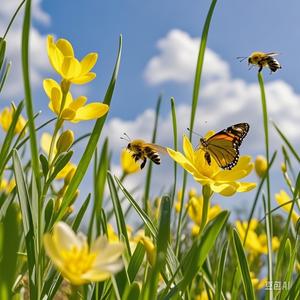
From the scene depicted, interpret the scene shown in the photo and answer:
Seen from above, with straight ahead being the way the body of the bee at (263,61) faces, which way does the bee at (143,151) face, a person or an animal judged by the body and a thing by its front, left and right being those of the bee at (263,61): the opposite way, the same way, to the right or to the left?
the same way

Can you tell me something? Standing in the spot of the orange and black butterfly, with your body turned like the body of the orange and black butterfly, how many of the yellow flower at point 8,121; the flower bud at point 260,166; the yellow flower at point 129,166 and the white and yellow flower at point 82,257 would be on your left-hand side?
1

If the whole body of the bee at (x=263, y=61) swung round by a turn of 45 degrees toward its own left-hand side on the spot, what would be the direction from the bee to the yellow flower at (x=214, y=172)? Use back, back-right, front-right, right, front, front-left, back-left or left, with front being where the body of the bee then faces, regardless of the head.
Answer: front-left

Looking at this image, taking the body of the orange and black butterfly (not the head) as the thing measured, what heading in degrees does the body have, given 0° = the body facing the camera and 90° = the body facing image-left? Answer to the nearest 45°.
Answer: approximately 90°

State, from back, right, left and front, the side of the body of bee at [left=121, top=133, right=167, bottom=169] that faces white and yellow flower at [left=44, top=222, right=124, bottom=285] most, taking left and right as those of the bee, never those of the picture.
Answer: left

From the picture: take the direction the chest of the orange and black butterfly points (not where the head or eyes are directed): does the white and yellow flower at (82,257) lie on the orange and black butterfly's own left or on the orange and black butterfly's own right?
on the orange and black butterfly's own left
